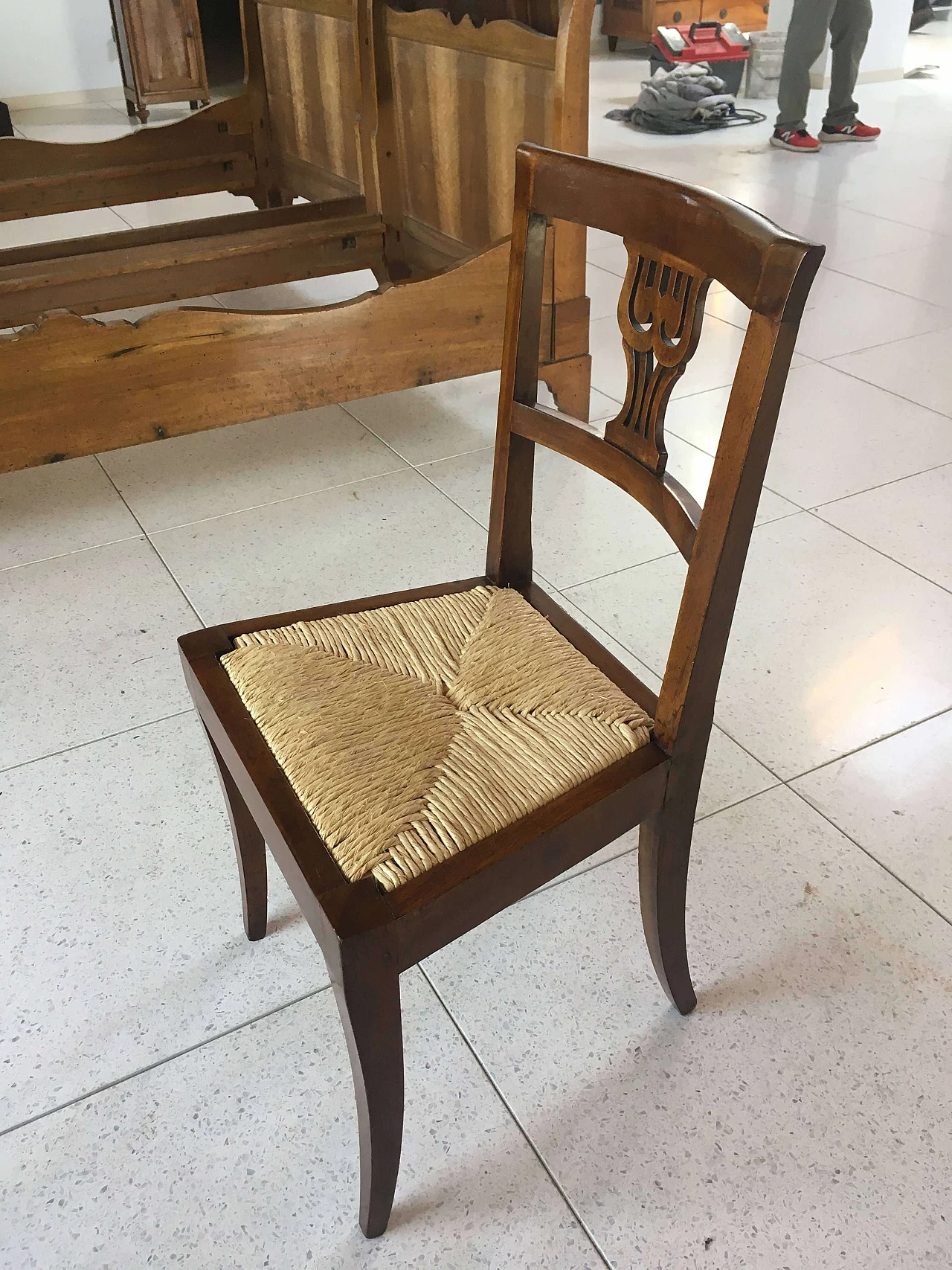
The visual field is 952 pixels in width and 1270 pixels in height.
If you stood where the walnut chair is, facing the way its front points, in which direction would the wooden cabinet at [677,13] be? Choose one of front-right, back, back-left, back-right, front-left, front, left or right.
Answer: back-right

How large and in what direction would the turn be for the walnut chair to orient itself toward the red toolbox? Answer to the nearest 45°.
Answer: approximately 135° to its right

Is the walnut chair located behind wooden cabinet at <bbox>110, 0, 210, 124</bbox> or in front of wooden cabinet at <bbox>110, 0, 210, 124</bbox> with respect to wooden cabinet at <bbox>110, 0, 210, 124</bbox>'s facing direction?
in front

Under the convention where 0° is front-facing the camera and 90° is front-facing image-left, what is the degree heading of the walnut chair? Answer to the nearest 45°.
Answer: approximately 45°

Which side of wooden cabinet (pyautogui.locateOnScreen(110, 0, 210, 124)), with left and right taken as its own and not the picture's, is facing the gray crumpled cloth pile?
left

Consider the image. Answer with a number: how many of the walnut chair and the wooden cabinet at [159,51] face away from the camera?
0

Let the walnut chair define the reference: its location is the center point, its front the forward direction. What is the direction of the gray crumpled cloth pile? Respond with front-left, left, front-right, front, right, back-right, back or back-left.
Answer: back-right

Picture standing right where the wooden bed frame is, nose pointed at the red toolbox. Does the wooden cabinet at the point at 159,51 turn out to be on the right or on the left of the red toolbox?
left

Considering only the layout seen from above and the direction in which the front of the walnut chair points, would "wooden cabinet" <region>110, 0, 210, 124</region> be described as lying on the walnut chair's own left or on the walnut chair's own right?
on the walnut chair's own right

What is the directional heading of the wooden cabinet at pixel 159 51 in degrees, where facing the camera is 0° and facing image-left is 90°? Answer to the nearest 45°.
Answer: approximately 0°

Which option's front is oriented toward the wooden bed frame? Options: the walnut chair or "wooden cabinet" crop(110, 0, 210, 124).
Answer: the wooden cabinet

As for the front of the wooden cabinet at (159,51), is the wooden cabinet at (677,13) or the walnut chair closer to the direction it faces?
the walnut chair

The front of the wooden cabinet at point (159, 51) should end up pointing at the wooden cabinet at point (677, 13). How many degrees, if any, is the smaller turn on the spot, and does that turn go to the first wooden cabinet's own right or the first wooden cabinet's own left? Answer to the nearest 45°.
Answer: approximately 90° to the first wooden cabinet's own left

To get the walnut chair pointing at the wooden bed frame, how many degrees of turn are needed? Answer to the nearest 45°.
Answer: approximately 135° to its right

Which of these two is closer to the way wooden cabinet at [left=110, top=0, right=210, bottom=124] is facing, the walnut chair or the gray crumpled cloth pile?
the walnut chair
